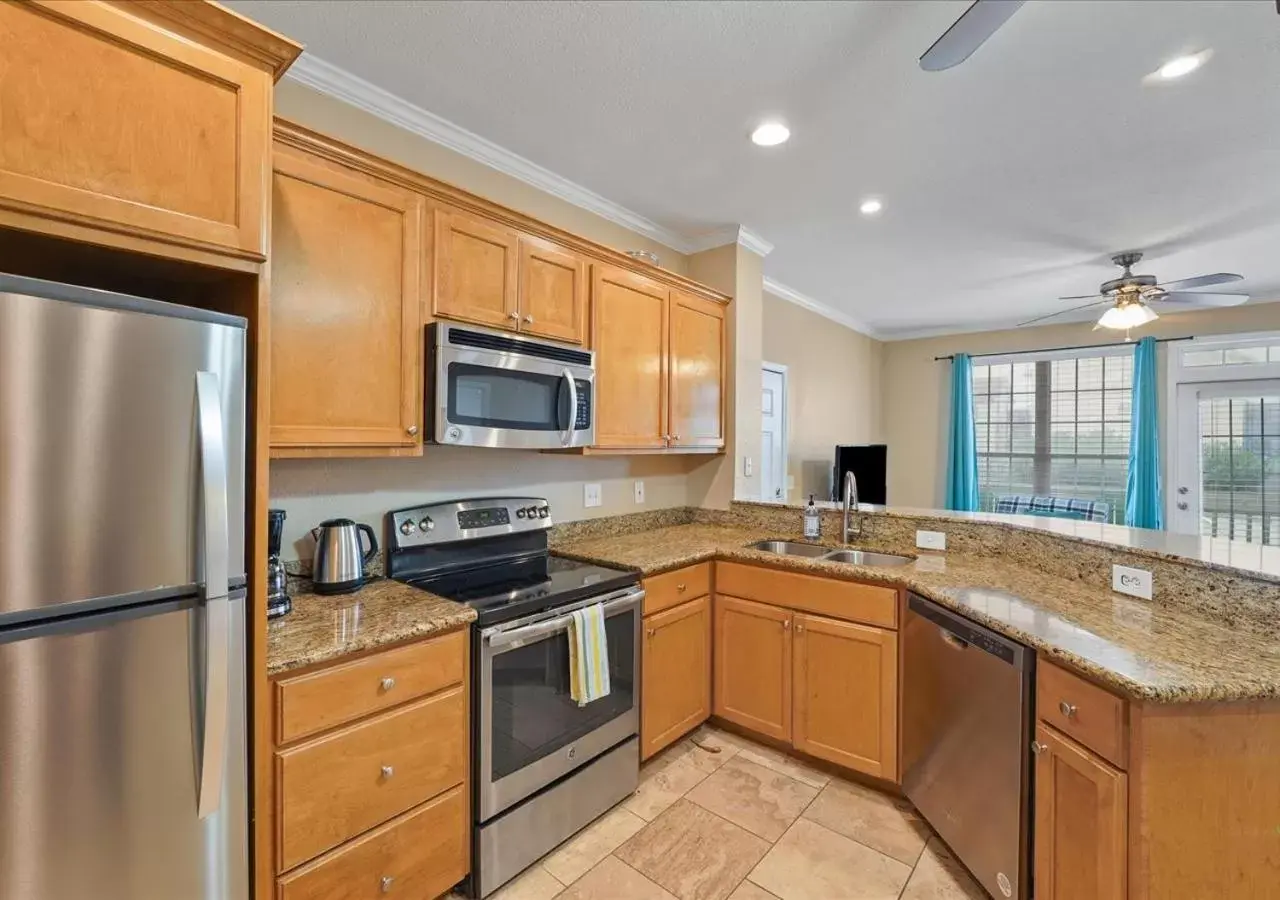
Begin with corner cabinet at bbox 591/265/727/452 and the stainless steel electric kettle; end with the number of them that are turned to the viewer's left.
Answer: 1

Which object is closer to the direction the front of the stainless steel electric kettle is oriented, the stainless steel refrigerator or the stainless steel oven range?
the stainless steel refrigerator

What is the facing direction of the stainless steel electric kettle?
to the viewer's left

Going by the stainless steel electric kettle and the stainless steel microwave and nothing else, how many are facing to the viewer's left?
1

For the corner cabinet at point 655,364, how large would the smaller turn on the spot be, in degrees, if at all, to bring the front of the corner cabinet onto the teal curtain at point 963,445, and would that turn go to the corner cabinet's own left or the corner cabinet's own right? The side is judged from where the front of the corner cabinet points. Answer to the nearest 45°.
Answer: approximately 90° to the corner cabinet's own left
